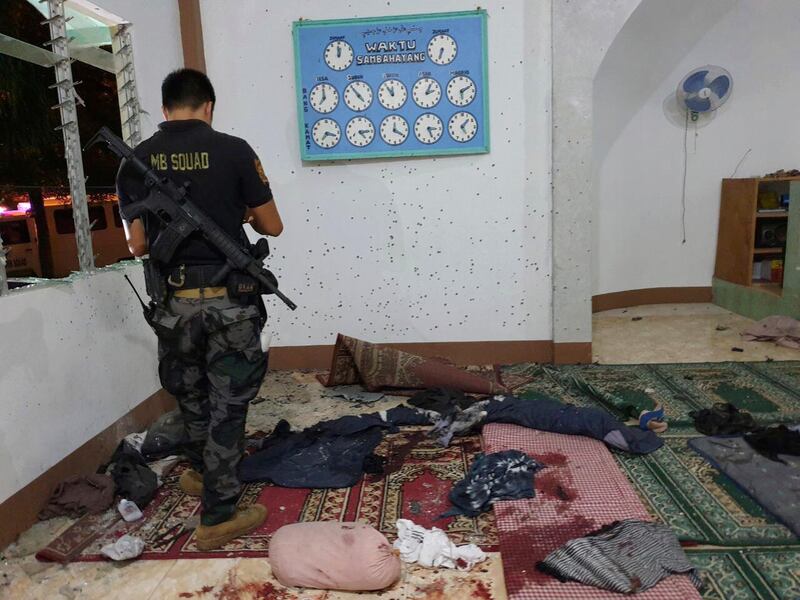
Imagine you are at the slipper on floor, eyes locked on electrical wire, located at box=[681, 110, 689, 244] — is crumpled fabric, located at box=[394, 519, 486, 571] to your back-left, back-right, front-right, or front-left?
back-left

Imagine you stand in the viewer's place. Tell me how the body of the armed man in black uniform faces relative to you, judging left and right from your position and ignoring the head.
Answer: facing away from the viewer and to the right of the viewer

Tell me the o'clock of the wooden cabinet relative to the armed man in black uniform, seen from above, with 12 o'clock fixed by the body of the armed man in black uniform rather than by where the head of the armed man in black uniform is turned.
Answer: The wooden cabinet is roughly at 1 o'clock from the armed man in black uniform.

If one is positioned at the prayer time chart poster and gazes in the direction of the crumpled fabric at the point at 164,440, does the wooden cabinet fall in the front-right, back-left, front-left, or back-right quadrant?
back-left

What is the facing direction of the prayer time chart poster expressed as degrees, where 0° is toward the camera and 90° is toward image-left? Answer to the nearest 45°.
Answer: approximately 0°

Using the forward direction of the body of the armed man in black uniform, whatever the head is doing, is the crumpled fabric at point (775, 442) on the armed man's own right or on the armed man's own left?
on the armed man's own right
